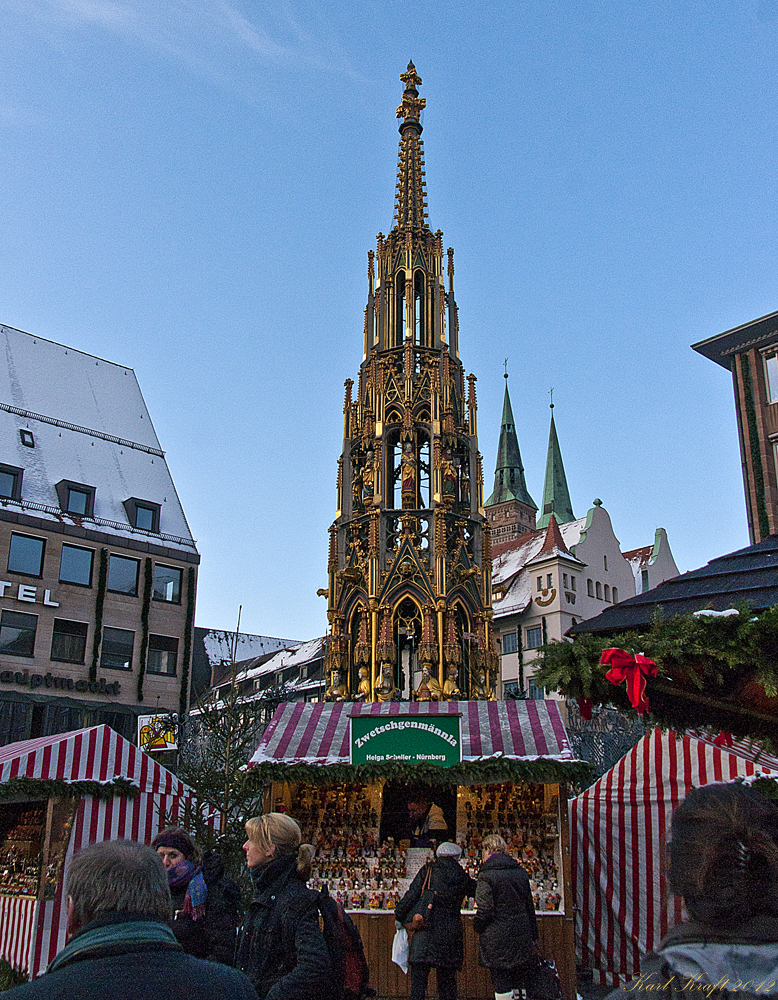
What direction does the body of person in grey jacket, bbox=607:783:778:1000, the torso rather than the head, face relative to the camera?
away from the camera

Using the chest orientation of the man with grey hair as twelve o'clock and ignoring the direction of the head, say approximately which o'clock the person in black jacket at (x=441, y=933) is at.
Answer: The person in black jacket is roughly at 1 o'clock from the man with grey hair.

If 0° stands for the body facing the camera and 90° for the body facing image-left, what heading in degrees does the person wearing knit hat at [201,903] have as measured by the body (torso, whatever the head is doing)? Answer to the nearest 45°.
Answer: approximately 45°

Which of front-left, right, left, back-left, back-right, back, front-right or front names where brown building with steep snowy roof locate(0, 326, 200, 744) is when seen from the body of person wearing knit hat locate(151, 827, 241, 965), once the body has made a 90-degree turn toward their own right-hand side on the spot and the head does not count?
front-right

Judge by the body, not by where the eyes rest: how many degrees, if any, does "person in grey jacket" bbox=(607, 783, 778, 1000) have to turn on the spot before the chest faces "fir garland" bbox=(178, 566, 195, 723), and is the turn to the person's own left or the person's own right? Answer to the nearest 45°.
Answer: approximately 45° to the person's own left

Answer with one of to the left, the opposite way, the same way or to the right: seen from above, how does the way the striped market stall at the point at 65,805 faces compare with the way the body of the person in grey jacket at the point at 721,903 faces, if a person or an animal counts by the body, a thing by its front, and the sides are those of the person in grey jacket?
the opposite way

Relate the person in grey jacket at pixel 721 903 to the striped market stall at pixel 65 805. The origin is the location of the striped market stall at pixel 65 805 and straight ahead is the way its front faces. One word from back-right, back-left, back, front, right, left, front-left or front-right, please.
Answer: front-left

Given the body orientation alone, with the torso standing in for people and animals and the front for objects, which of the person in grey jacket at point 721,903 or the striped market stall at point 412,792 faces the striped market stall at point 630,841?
the person in grey jacket

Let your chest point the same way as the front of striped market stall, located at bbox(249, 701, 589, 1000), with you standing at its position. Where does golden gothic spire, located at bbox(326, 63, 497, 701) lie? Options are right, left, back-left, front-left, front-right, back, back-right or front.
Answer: back

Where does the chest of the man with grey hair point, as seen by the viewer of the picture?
away from the camera

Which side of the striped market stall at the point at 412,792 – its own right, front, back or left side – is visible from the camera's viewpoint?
front

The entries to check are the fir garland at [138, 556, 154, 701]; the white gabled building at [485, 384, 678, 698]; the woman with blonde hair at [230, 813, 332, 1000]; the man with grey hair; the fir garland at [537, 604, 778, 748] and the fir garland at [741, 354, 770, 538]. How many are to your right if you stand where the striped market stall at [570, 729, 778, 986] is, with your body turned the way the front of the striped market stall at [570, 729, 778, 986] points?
3

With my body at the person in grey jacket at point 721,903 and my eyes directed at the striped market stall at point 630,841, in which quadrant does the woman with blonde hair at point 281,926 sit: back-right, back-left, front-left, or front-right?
front-left

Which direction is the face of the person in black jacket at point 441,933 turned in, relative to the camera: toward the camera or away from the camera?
away from the camera

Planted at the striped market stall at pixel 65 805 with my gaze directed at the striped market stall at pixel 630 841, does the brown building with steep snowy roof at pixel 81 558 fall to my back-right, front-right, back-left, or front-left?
back-left

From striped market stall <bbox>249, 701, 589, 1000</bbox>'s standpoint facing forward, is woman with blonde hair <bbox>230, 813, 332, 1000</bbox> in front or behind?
in front

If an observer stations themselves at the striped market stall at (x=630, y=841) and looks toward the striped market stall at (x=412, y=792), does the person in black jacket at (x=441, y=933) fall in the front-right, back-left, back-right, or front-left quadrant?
front-left
